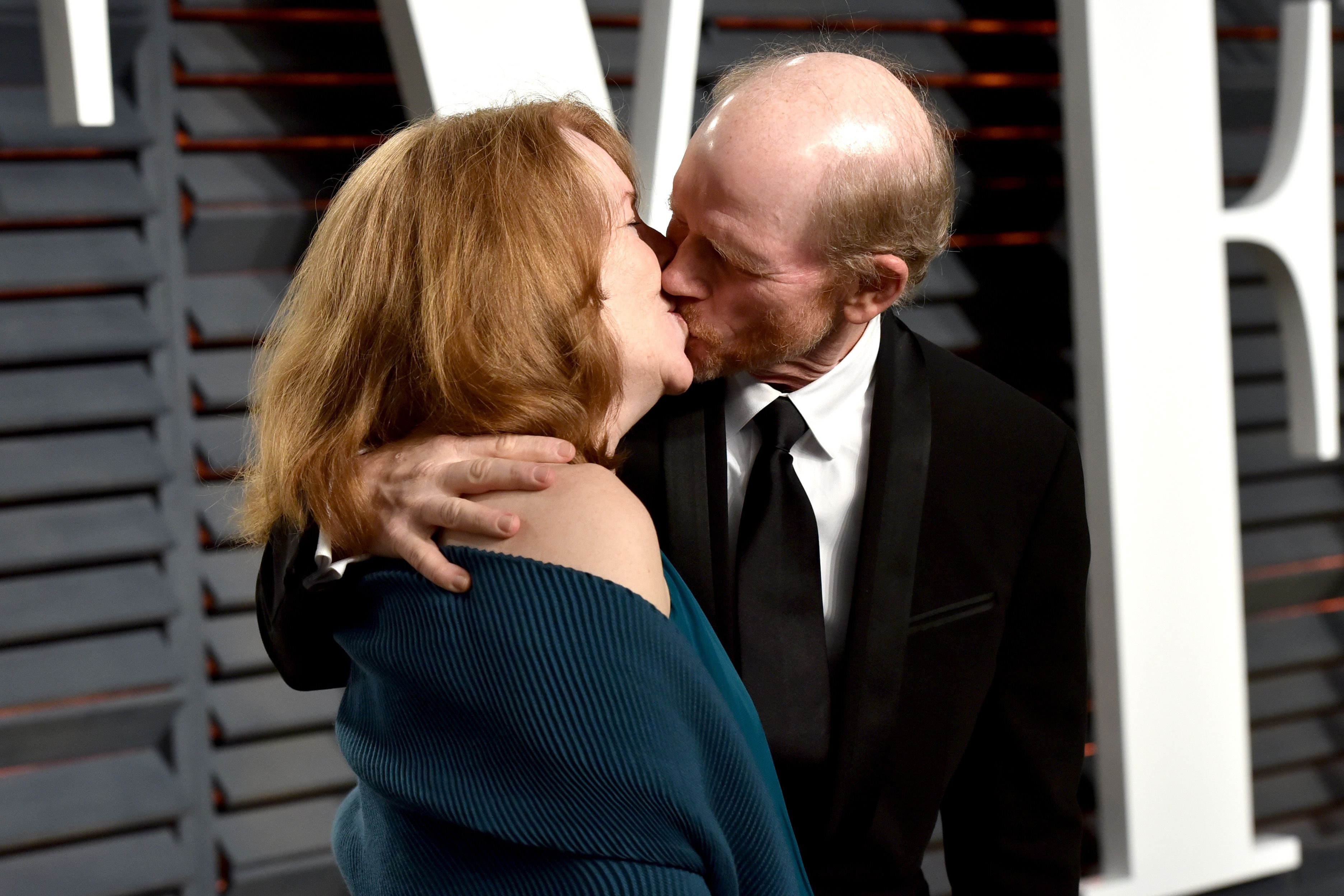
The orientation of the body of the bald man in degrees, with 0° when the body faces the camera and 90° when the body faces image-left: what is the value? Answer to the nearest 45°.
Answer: approximately 45°
